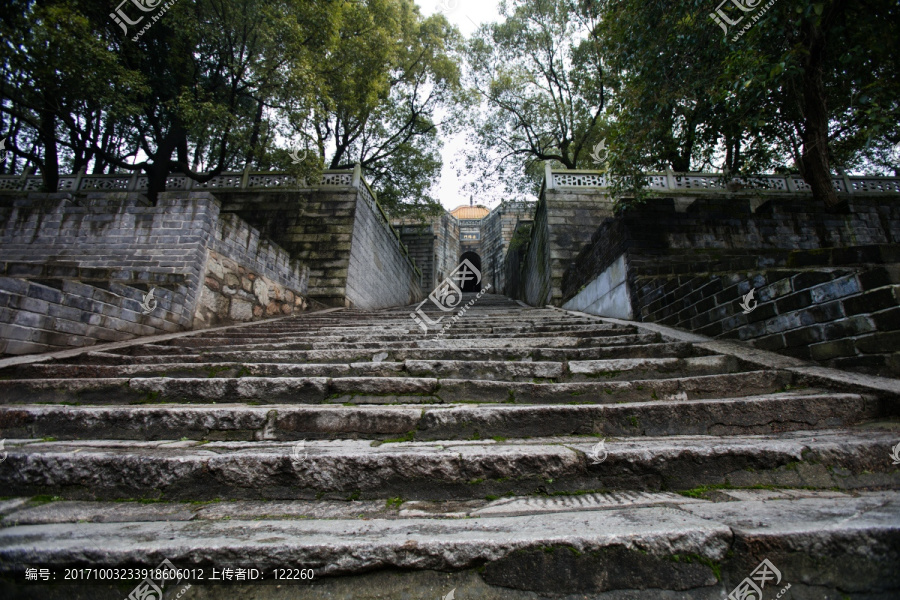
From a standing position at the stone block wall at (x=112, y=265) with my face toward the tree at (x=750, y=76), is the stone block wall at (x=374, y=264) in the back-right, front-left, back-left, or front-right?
front-left

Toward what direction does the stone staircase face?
toward the camera

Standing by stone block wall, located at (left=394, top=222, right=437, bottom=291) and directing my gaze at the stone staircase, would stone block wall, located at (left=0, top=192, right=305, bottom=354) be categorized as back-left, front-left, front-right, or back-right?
front-right

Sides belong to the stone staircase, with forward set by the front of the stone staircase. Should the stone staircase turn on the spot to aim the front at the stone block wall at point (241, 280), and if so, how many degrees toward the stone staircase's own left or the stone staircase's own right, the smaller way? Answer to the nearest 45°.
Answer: approximately 135° to the stone staircase's own right

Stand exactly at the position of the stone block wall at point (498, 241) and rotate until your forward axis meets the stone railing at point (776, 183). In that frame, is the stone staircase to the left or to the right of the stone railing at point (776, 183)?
right

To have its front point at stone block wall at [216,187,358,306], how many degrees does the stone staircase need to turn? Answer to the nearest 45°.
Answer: approximately 135° to its right

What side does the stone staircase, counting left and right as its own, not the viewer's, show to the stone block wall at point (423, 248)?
back

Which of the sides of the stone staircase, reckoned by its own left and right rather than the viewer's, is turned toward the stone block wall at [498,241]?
back

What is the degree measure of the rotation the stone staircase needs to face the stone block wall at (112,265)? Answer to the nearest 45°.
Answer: approximately 135° to its right
